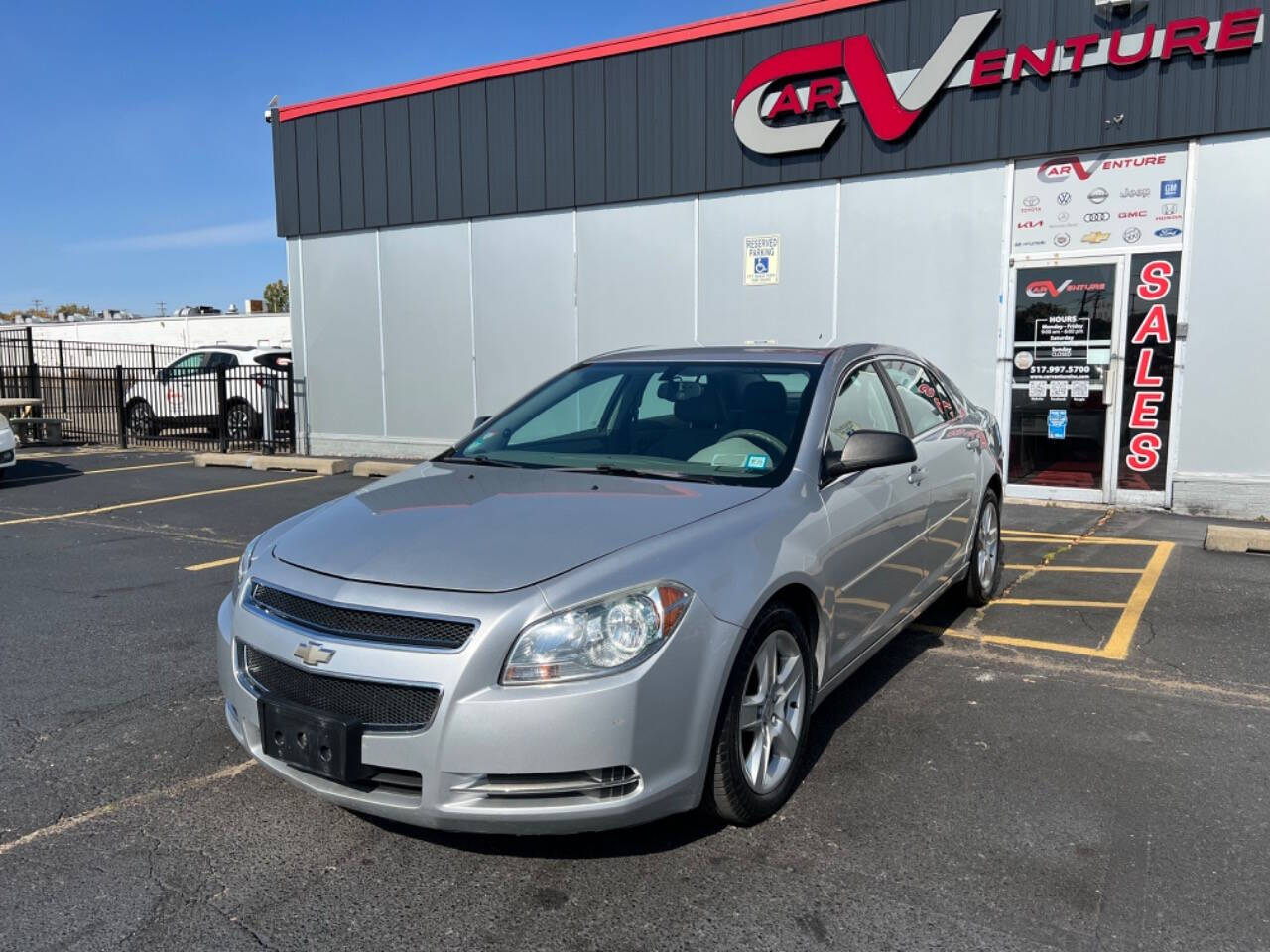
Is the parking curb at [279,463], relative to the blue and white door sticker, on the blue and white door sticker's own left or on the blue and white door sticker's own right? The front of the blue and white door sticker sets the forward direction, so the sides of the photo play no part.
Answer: on the blue and white door sticker's own right

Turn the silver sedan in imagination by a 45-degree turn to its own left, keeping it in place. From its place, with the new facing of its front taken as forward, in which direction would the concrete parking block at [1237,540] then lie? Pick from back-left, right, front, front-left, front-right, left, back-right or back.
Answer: back-left

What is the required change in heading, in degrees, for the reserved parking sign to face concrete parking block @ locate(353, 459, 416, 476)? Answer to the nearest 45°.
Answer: approximately 90° to its right

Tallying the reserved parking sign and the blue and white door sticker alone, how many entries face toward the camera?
2

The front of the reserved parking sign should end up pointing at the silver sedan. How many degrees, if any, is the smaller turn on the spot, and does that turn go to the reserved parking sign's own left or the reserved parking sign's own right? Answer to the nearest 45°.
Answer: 0° — it already faces it

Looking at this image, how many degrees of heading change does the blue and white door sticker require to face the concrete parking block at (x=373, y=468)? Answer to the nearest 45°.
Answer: approximately 90° to its right

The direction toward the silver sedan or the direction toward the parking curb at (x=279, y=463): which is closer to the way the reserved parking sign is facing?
the silver sedan
